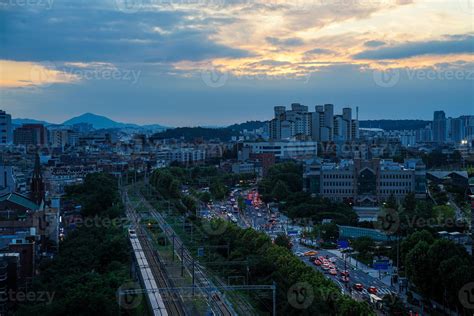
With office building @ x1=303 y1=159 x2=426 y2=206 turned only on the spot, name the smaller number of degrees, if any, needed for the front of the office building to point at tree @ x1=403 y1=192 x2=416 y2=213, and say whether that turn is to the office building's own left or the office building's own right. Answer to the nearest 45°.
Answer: approximately 45° to the office building's own left

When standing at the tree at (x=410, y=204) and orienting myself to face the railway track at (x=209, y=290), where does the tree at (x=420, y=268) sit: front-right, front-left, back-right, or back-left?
front-left

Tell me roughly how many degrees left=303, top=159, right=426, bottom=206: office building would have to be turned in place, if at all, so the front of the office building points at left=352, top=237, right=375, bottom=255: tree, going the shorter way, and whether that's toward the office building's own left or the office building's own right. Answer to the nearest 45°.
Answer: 0° — it already faces it

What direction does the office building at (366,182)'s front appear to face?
toward the camera

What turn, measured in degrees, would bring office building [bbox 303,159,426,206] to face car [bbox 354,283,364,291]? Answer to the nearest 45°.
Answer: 0° — it already faces it

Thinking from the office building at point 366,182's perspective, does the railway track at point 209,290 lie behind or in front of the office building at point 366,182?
in front

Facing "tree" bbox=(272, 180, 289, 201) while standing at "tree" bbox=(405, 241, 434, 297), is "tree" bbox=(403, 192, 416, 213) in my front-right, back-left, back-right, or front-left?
front-right

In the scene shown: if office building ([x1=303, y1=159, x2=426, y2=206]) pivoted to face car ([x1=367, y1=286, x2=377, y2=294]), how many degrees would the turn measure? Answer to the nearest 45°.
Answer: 0° — it already faces it

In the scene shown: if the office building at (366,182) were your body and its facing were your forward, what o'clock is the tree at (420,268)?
The tree is roughly at 12 o'clock from the office building.

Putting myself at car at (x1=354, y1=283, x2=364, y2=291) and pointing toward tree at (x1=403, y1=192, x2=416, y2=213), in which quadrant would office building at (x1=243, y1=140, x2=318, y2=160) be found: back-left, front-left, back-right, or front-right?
front-left

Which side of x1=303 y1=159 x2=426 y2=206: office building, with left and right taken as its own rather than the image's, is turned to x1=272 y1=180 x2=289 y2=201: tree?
right

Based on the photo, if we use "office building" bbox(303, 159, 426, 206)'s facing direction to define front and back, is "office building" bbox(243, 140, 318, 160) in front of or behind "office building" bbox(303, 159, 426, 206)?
behind

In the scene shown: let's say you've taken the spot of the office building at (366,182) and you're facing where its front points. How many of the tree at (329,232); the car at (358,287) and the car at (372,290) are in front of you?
3

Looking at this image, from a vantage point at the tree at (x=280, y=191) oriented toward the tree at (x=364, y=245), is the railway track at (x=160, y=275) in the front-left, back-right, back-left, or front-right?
front-right

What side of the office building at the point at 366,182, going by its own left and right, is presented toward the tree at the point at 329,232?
front
